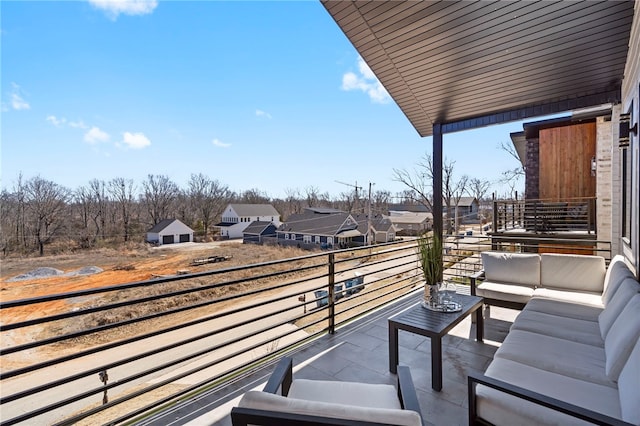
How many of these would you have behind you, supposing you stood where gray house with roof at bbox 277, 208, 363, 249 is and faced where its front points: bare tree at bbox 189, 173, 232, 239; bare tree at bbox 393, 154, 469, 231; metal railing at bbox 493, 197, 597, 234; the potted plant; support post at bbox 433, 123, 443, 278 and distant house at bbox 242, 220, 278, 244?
2

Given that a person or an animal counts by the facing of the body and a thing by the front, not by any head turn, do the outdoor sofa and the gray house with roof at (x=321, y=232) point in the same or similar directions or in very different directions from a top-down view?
very different directions

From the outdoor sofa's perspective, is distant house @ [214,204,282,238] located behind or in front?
in front

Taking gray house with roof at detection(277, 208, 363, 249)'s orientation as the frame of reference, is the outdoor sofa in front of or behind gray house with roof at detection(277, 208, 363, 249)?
in front

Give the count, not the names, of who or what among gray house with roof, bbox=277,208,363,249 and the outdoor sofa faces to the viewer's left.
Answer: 1

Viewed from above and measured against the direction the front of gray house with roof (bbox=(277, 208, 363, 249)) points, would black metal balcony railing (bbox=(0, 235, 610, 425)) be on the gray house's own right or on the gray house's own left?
on the gray house's own right

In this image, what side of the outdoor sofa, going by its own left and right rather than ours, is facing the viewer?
left

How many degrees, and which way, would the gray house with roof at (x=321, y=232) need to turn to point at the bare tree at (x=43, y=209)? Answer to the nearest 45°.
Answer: approximately 135° to its right

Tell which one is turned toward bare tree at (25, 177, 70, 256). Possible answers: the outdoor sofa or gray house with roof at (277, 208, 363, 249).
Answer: the outdoor sofa

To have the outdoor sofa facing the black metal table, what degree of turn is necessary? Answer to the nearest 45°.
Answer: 0° — it already faces it

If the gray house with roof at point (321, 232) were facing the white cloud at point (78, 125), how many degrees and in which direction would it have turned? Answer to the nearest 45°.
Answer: approximately 135° to its right

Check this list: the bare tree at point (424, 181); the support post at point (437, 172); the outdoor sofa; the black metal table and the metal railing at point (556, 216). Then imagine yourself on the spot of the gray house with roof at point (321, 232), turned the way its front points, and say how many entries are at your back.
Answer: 0

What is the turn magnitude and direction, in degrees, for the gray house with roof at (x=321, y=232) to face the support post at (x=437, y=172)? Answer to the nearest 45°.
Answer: approximately 45° to its right

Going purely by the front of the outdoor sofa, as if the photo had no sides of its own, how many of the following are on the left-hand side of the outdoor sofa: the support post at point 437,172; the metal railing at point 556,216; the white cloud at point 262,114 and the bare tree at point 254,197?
0

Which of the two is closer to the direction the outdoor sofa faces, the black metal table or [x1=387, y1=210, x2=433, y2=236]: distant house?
the black metal table

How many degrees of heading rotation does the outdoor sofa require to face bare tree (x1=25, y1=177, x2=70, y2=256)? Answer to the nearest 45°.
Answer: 0° — it already faces it

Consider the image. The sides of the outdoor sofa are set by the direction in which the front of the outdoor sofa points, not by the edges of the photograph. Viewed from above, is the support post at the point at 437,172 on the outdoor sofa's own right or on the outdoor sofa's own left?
on the outdoor sofa's own right
